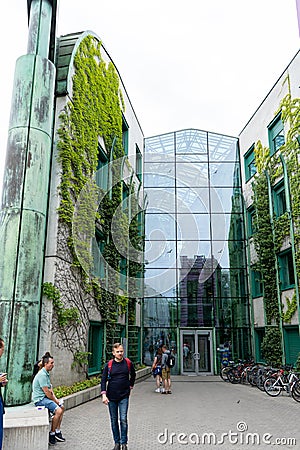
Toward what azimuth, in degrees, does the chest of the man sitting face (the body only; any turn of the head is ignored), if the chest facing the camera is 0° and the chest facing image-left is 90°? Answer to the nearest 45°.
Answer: approximately 270°

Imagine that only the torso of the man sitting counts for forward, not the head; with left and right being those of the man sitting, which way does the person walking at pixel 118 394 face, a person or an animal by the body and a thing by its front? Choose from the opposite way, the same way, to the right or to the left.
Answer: to the right

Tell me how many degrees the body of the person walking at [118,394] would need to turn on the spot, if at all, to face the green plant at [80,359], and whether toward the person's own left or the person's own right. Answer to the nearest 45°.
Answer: approximately 180°

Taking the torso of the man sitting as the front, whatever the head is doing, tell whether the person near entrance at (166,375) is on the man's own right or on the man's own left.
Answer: on the man's own left

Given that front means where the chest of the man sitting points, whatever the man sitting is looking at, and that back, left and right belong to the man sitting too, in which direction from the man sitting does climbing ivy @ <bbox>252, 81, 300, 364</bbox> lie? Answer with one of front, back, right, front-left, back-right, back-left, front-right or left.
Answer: front-left

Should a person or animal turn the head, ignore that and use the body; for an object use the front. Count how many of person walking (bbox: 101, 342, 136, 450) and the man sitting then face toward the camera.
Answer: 1

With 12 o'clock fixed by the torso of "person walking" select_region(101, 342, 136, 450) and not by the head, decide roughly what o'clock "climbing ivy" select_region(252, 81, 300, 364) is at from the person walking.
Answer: The climbing ivy is roughly at 7 o'clock from the person walking.

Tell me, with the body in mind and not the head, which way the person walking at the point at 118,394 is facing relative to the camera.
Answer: toward the camera

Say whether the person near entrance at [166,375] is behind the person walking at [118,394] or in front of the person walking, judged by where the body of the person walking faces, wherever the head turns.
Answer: behind
